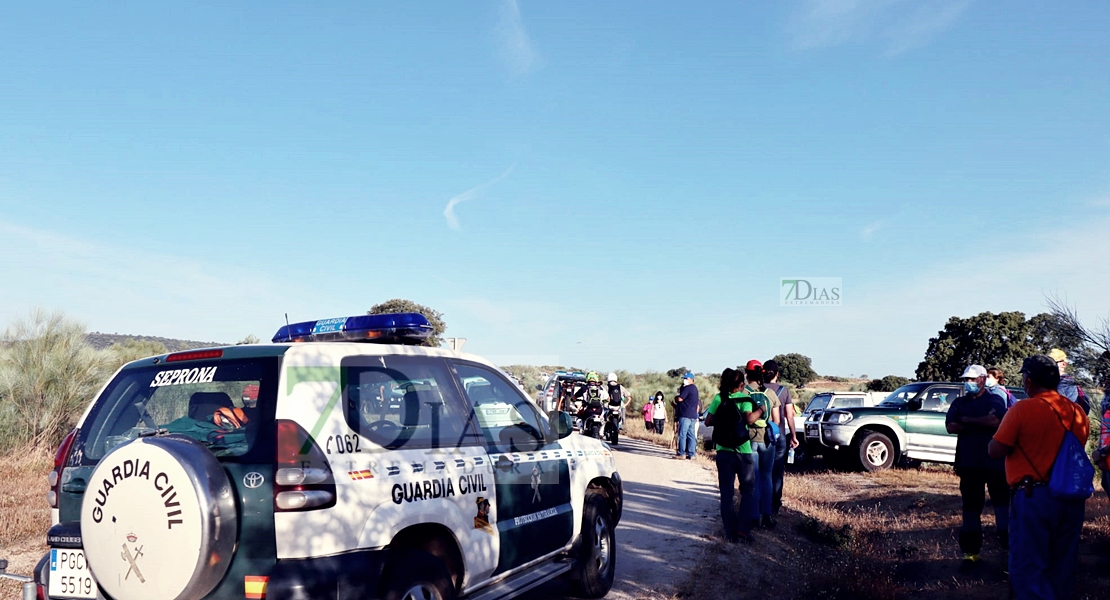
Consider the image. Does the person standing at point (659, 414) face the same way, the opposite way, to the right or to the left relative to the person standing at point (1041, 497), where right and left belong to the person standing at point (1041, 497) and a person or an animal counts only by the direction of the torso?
the opposite way

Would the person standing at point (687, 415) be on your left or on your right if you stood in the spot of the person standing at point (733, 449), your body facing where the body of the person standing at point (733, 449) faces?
on your left

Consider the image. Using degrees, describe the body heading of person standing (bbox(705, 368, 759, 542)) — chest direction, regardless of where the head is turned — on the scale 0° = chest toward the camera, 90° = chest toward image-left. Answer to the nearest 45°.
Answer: approximately 225°

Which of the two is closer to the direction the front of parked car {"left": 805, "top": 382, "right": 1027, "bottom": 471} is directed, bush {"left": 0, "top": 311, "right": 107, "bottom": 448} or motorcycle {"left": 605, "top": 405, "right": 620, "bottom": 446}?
the bush

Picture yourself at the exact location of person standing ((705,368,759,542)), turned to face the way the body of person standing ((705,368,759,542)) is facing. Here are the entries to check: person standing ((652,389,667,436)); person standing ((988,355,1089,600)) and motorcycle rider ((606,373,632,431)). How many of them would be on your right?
1

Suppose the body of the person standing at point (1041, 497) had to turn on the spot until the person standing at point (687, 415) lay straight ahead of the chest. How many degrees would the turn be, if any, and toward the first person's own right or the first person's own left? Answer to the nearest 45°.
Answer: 0° — they already face them

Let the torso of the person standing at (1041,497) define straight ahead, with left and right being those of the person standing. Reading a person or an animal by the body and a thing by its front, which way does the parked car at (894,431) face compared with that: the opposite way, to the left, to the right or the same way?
to the left

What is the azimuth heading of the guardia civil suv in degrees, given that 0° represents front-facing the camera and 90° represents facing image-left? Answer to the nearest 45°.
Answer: approximately 225°

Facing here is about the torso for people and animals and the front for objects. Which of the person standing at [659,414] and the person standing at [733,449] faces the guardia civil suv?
the person standing at [659,414]

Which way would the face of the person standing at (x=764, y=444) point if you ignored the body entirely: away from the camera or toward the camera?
away from the camera

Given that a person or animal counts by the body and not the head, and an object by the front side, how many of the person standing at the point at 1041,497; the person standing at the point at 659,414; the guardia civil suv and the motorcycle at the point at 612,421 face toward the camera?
2
